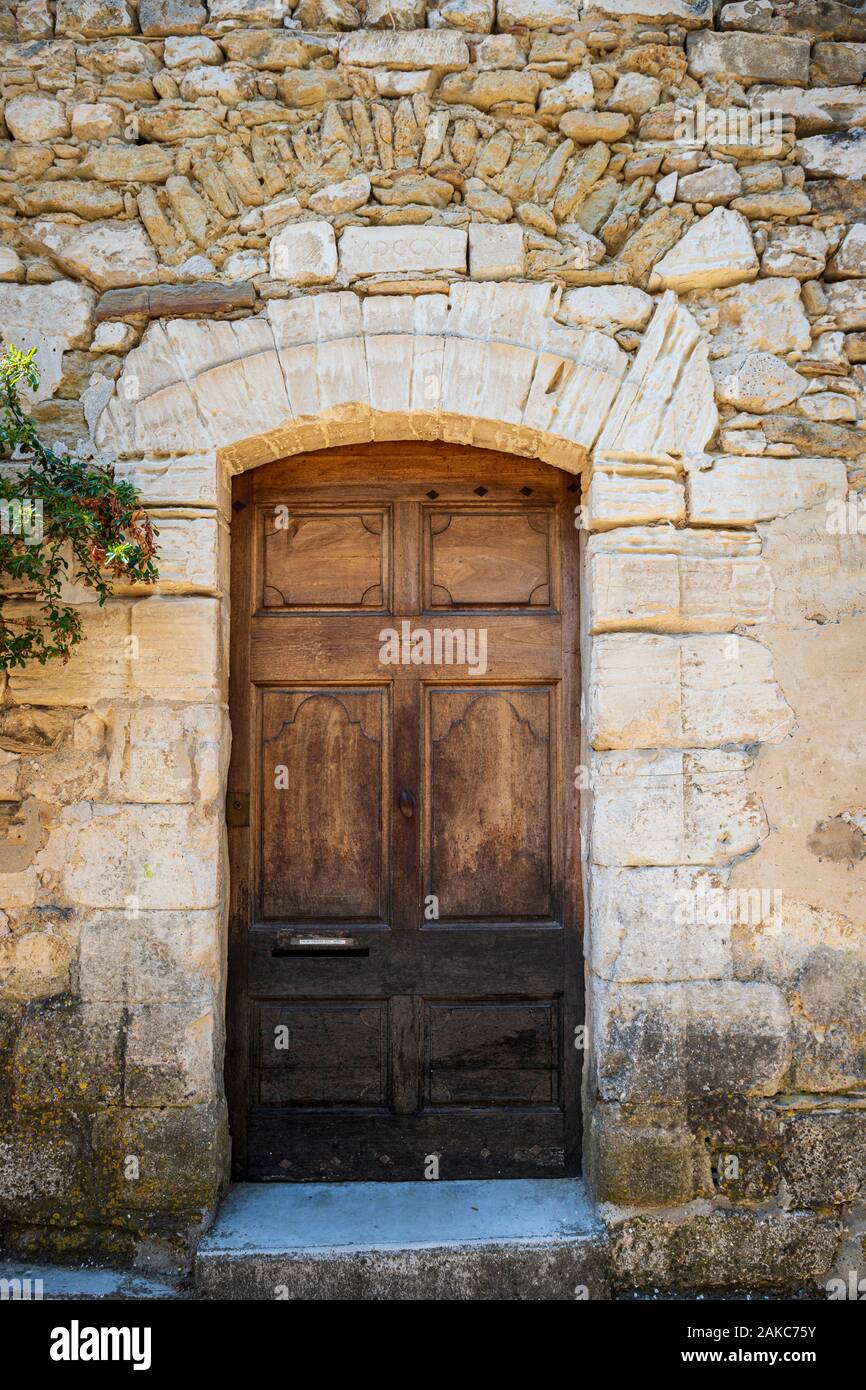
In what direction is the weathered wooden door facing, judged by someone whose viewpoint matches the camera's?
facing the viewer

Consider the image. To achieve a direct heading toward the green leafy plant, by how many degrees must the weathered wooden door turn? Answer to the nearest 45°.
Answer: approximately 45° to its right
